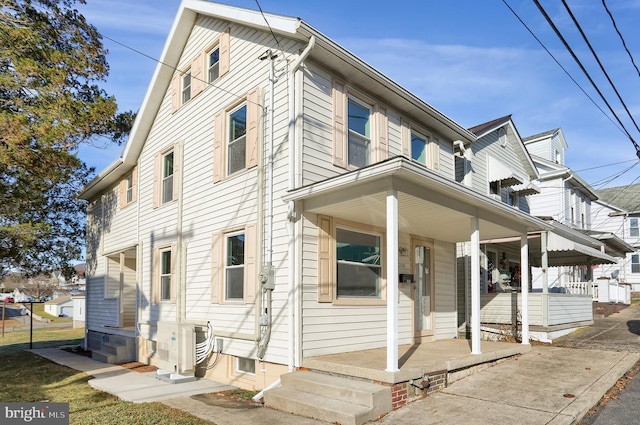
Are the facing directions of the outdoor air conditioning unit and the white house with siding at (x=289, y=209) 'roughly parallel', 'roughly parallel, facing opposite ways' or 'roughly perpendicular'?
roughly perpendicular

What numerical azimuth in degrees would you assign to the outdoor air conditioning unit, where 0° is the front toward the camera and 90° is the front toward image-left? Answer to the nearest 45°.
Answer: approximately 45°

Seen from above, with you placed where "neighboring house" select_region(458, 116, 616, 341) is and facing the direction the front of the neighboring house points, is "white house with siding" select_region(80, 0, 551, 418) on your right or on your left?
on your right

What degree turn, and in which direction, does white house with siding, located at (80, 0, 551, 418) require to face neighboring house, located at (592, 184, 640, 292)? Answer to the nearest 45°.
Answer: approximately 90° to its left

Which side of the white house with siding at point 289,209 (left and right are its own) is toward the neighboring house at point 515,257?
left

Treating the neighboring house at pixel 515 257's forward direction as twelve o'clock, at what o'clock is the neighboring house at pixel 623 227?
the neighboring house at pixel 623 227 is roughly at 8 o'clock from the neighboring house at pixel 515 257.

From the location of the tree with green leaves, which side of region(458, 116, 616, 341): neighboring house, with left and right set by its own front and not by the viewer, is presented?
right

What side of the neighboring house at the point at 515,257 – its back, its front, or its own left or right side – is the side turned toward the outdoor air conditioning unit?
right

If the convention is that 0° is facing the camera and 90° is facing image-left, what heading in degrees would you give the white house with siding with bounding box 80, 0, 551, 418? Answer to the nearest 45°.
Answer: approximately 315°
